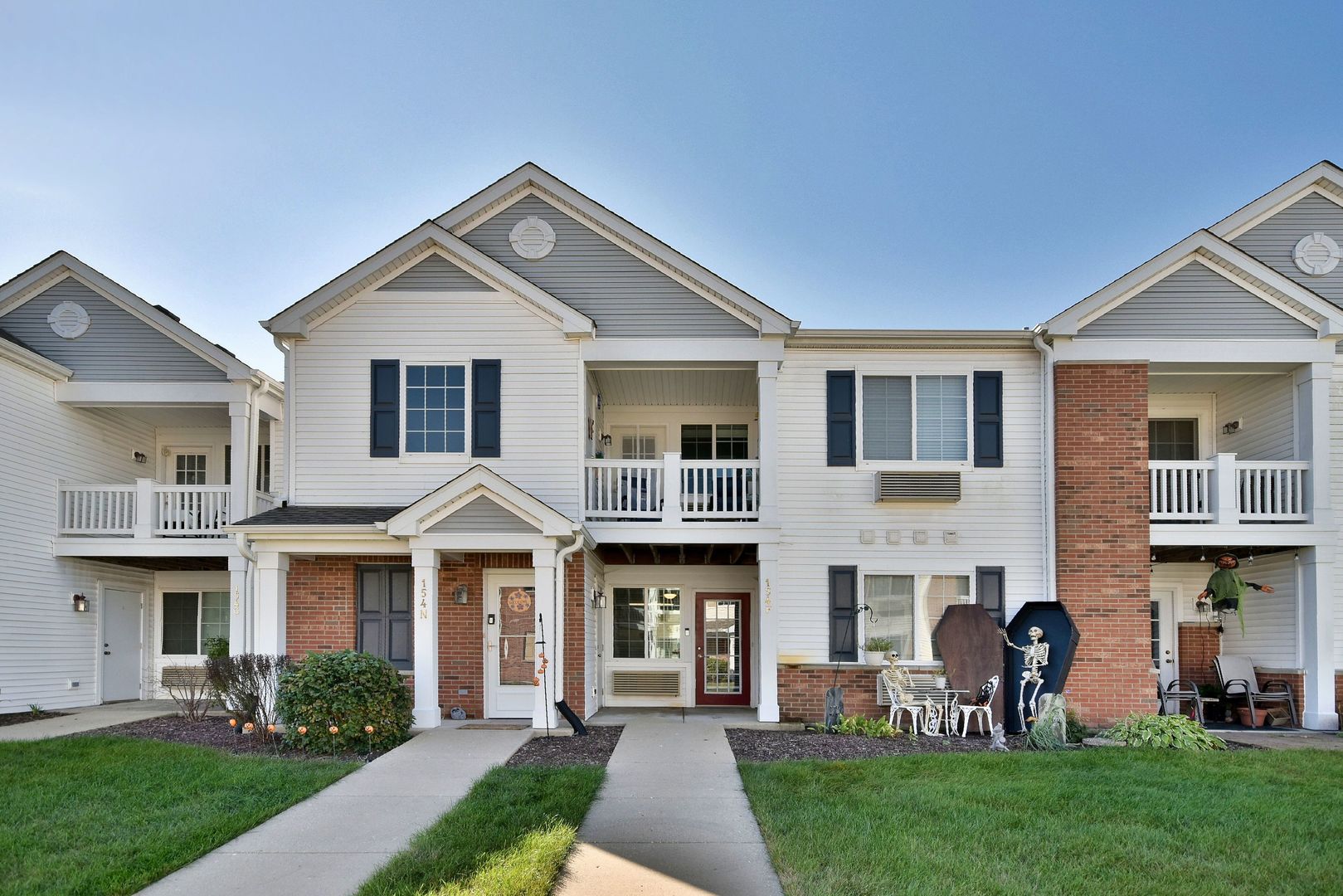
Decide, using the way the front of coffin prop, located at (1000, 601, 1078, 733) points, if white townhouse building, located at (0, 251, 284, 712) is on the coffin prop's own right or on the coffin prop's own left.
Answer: on the coffin prop's own right

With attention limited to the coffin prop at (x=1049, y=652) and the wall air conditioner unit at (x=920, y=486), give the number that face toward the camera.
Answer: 2

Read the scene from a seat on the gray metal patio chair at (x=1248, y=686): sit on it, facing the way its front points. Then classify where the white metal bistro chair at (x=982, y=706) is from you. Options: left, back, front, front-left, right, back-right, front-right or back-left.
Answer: right

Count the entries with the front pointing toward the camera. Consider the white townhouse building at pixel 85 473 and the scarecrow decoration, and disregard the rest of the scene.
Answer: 2

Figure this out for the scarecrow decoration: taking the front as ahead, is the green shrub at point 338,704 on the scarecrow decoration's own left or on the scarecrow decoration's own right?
on the scarecrow decoration's own right

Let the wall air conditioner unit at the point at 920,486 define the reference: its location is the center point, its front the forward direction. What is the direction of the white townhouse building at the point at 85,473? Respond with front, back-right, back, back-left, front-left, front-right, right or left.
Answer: right

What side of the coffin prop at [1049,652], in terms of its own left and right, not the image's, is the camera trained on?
front

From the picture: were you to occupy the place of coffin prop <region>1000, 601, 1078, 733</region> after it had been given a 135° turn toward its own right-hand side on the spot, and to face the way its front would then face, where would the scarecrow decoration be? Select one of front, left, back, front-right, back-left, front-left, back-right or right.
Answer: right

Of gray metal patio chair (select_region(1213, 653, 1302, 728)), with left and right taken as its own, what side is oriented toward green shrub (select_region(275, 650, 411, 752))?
right
